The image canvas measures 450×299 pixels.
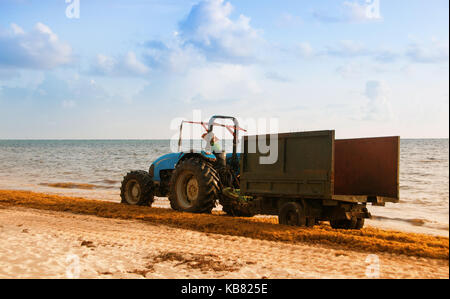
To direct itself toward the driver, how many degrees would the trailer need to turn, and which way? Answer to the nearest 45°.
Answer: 0° — it already faces them

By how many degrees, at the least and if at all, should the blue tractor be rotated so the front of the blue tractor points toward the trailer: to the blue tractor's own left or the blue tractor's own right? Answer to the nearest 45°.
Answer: approximately 180°

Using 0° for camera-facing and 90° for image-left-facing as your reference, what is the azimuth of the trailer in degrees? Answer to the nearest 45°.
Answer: approximately 135°

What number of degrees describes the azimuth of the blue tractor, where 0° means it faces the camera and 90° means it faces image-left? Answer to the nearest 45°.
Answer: approximately 135°
